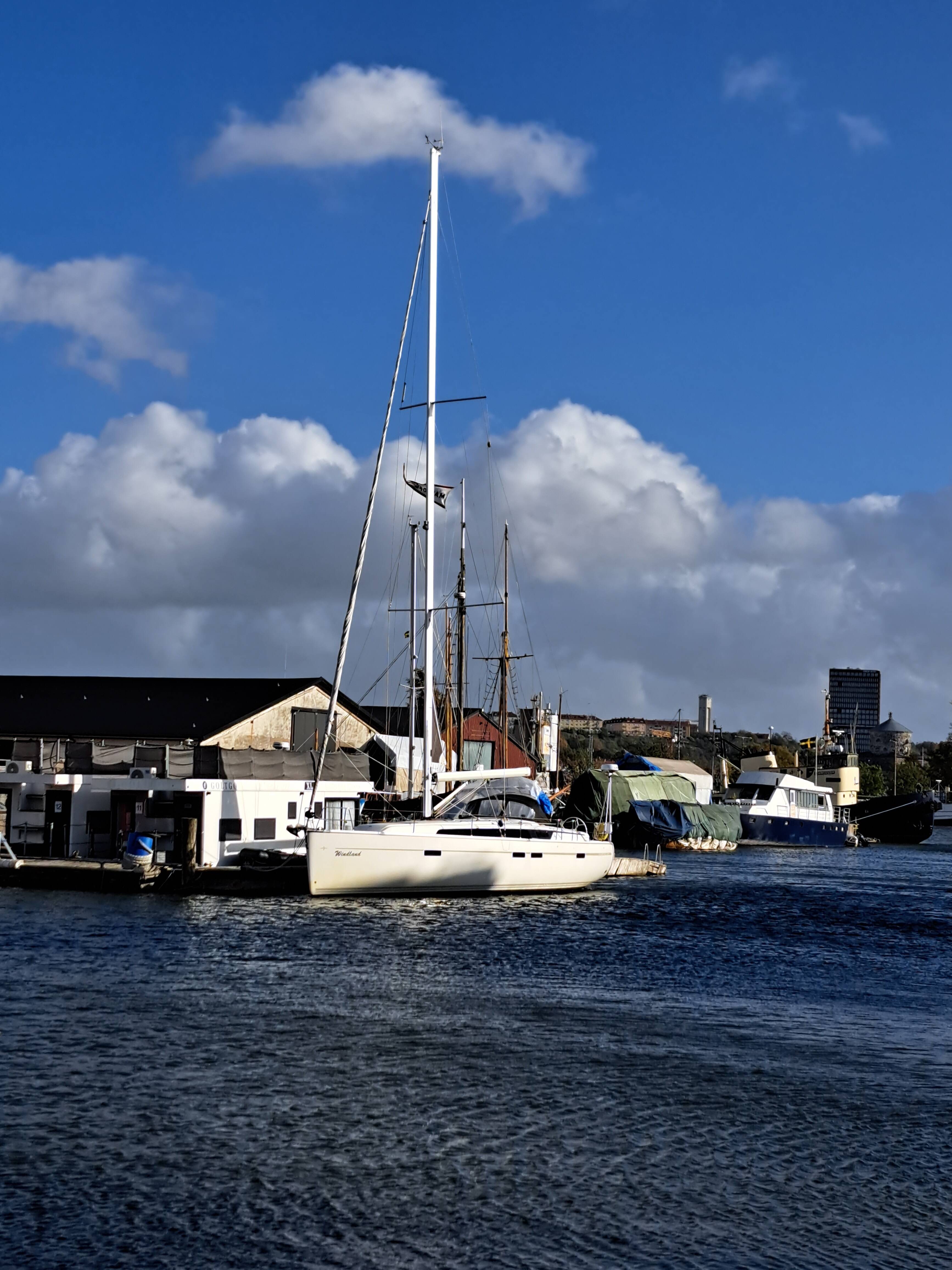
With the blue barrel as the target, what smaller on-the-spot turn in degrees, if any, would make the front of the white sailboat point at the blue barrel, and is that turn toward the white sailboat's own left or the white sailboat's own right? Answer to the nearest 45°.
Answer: approximately 45° to the white sailboat's own right

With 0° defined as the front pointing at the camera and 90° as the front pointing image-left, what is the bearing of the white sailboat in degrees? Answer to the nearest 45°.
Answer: approximately 45°
